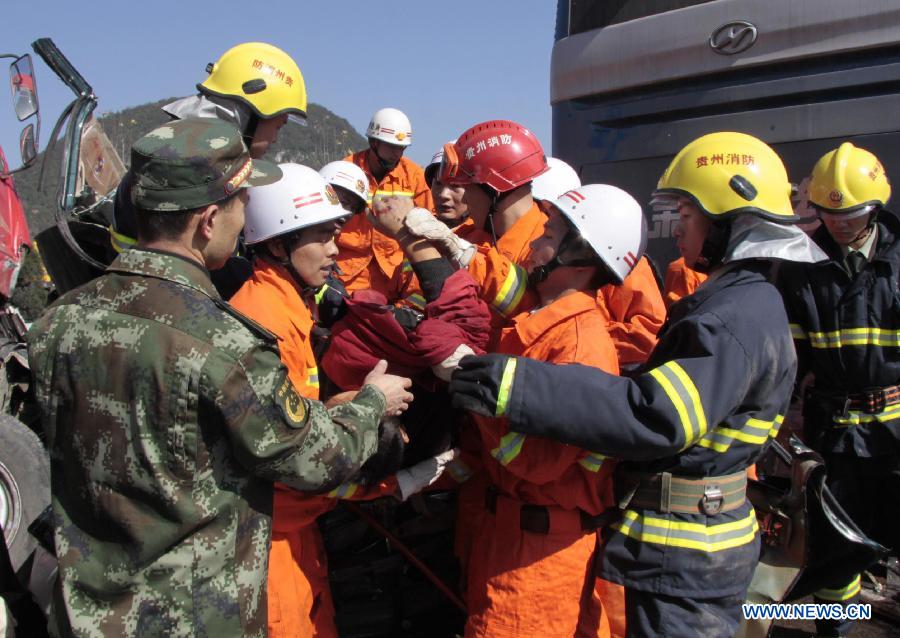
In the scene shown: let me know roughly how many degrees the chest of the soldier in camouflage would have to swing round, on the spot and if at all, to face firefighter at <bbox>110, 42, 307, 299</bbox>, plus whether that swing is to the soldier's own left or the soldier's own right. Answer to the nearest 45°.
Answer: approximately 45° to the soldier's own left

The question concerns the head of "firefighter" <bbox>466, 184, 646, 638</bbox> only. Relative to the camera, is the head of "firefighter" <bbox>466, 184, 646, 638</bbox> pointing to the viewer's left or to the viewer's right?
to the viewer's left

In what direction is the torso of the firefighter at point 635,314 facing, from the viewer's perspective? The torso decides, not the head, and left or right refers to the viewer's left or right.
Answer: facing to the left of the viewer

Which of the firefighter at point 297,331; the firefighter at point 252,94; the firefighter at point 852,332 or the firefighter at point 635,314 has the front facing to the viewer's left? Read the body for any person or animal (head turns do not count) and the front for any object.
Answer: the firefighter at point 635,314

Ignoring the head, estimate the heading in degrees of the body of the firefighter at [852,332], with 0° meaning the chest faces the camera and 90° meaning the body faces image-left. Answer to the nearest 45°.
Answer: approximately 0°

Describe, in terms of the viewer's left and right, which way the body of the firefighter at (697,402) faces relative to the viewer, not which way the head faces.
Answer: facing to the left of the viewer

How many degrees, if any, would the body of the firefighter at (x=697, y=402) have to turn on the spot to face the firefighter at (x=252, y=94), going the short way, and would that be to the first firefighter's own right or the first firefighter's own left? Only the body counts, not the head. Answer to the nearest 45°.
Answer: approximately 45° to the first firefighter's own right

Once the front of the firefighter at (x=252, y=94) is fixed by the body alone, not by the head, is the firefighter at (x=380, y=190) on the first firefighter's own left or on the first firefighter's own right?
on the first firefighter's own left

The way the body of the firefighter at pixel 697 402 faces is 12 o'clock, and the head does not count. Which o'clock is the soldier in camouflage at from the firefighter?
The soldier in camouflage is roughly at 11 o'clock from the firefighter.

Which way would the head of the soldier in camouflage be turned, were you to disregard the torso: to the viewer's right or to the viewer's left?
to the viewer's right
